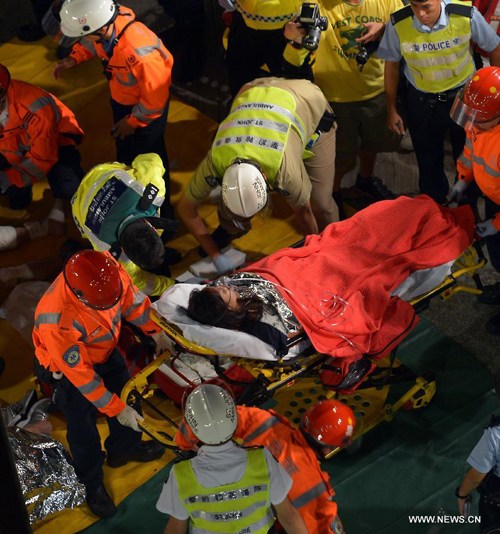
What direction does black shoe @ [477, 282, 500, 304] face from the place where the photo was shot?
facing to the left of the viewer

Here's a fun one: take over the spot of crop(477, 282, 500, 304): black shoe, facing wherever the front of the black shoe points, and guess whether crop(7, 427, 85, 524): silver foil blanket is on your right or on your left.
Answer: on your left

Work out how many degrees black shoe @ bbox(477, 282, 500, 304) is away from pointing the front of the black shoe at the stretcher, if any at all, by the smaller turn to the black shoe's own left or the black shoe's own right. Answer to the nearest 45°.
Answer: approximately 45° to the black shoe's own left
